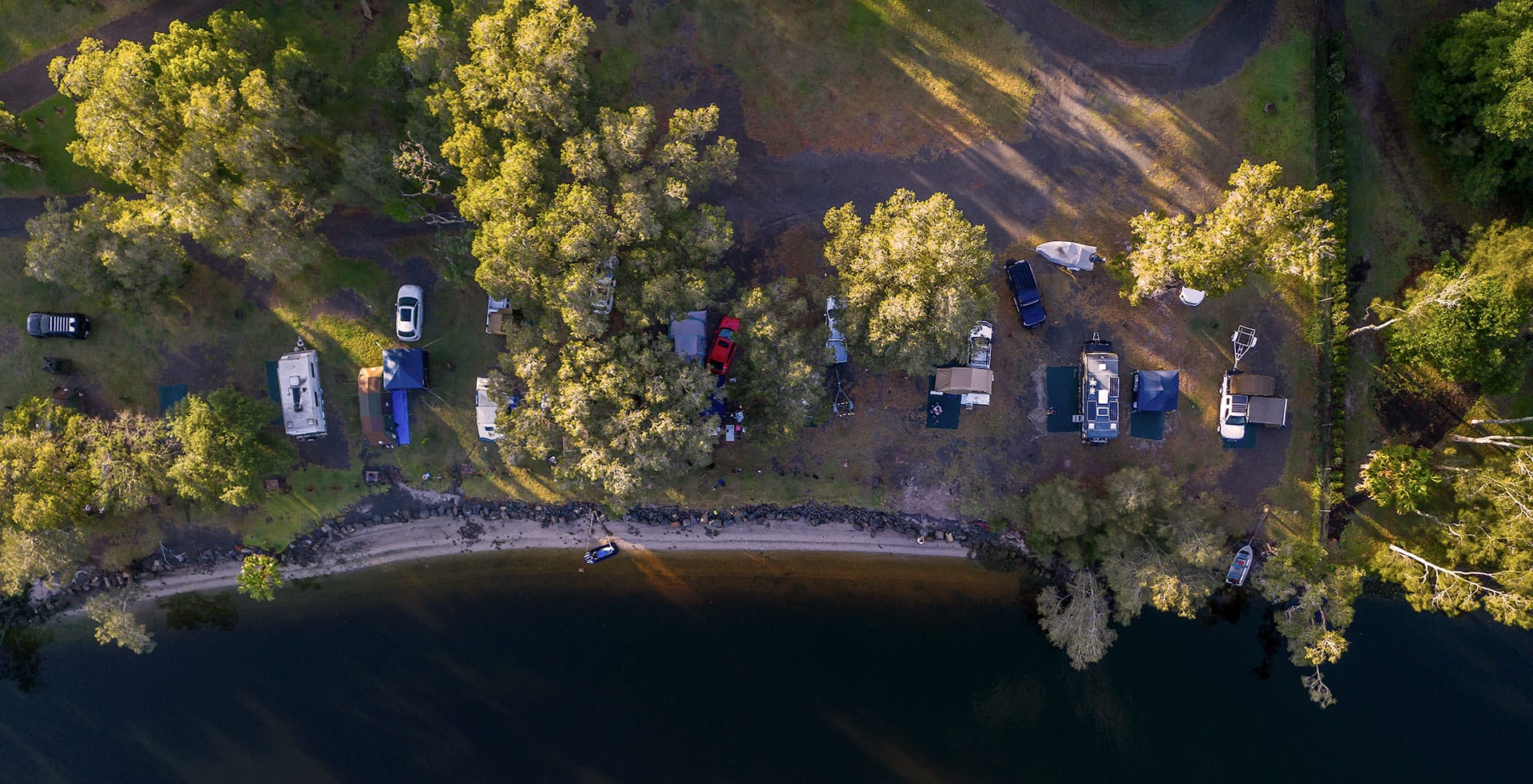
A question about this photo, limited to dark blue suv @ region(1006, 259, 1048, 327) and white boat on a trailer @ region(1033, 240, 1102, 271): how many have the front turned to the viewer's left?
1

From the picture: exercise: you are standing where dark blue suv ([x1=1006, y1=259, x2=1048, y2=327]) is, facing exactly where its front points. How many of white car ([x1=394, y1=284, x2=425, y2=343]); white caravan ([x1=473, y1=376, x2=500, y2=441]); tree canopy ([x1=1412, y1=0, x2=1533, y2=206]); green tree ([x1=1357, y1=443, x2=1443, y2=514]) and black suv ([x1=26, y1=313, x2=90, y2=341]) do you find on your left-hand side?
2

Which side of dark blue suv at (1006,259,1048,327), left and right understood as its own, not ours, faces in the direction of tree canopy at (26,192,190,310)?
right

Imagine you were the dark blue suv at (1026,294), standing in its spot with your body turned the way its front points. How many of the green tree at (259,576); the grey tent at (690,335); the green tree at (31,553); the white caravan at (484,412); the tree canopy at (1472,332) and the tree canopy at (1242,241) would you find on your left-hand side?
2

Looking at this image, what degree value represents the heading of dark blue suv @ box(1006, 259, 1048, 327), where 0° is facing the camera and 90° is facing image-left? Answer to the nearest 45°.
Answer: approximately 0°

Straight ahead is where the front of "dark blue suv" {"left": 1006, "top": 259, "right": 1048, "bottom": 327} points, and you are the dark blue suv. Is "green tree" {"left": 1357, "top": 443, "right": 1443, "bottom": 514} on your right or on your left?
on your left

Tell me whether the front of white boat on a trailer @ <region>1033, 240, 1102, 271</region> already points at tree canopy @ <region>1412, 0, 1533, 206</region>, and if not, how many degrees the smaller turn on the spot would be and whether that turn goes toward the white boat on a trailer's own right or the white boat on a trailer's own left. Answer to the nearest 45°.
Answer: approximately 180°

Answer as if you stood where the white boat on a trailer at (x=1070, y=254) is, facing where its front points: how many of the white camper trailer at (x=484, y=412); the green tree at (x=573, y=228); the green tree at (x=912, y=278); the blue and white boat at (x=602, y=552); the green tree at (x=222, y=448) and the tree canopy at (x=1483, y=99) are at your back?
1

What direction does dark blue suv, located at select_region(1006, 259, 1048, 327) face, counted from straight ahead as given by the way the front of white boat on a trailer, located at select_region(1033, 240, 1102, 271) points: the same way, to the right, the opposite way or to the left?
to the left

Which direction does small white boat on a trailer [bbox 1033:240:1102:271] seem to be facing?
to the viewer's left

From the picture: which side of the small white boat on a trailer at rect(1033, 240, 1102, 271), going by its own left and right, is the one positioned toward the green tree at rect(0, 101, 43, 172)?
front

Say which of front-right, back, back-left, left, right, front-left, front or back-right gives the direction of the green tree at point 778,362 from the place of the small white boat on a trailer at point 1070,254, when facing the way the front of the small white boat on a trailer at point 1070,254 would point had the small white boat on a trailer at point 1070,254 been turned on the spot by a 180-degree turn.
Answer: back-right
